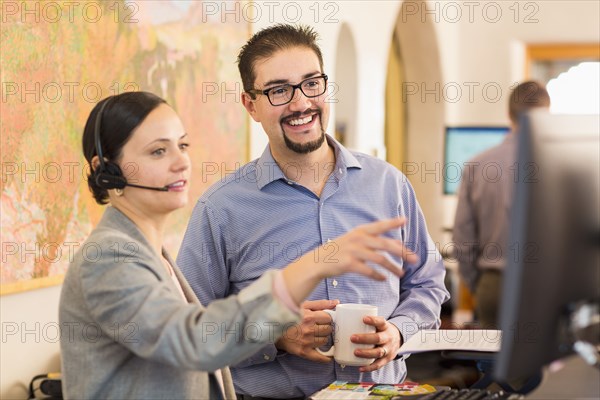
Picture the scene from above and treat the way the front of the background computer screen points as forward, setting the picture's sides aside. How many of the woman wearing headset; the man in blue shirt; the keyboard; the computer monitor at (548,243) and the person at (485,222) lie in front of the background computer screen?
5

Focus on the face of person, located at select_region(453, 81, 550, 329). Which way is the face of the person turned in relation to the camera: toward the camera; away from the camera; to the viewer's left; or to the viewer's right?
away from the camera

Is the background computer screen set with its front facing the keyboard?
yes

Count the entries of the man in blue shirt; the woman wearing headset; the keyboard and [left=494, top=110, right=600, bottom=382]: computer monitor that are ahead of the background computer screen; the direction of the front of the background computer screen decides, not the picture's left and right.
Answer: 4

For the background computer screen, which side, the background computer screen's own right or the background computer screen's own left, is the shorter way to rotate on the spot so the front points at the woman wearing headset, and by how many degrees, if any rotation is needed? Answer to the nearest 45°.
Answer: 0° — it already faces them

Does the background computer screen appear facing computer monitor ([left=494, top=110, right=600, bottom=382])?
yes

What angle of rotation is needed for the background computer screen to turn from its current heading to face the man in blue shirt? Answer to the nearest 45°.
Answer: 0° — it already faces them

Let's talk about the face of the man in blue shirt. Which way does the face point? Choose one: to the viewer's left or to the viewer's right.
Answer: to the viewer's right

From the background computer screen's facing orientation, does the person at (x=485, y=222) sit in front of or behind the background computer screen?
in front

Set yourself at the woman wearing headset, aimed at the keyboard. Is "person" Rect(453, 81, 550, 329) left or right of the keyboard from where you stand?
left

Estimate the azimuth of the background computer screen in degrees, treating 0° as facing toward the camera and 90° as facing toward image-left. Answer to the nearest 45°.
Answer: approximately 0°
